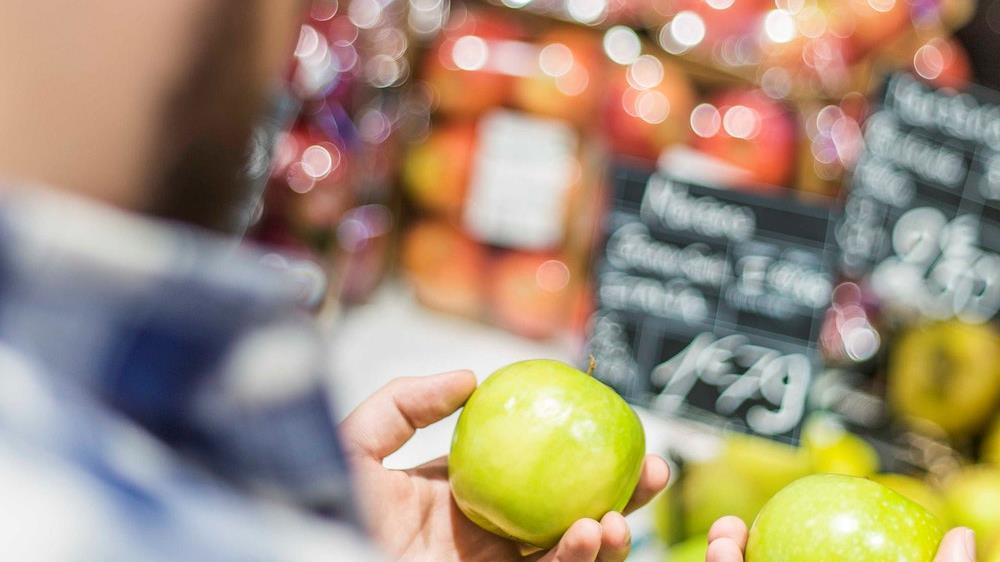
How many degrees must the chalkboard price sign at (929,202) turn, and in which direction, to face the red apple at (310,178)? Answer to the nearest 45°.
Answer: approximately 45° to its right

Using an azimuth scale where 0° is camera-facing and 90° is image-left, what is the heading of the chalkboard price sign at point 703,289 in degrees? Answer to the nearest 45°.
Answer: approximately 0°

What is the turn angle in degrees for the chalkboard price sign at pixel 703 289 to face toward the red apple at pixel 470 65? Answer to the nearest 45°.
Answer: approximately 135° to its right

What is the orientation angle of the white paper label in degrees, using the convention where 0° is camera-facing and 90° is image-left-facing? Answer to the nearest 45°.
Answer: approximately 0°
